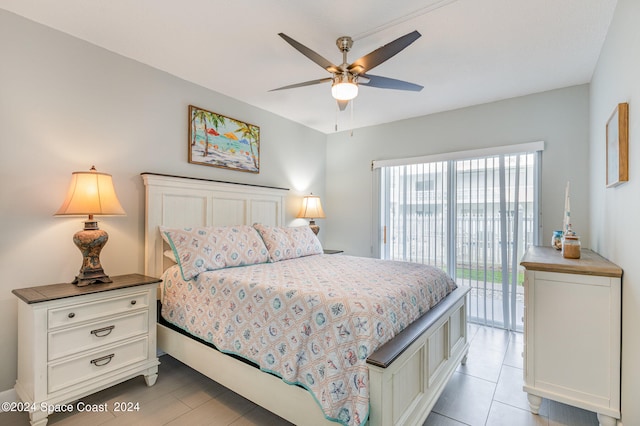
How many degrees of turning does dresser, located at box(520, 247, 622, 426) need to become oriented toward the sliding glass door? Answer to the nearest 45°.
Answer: approximately 45° to its right

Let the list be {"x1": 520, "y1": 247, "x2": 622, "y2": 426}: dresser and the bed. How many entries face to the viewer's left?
1

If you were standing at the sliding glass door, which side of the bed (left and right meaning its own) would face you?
left

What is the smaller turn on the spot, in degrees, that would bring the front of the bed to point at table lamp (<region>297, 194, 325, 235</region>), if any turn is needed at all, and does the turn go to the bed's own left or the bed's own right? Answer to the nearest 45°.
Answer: approximately 135° to the bed's own left

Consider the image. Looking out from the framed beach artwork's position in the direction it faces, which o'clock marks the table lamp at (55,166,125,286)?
The table lamp is roughly at 3 o'clock from the framed beach artwork.

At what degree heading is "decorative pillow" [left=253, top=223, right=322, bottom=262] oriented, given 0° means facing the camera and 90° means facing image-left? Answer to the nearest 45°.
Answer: approximately 315°

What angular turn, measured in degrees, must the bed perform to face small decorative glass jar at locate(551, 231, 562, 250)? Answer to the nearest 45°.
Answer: approximately 45° to its left

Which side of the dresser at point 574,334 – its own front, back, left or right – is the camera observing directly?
left
